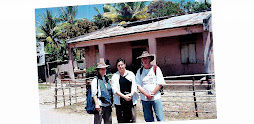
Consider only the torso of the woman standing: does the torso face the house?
no

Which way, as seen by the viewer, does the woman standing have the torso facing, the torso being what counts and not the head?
toward the camera

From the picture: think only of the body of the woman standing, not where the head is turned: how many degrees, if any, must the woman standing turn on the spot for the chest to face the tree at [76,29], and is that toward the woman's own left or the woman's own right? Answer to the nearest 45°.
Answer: approximately 135° to the woman's own right

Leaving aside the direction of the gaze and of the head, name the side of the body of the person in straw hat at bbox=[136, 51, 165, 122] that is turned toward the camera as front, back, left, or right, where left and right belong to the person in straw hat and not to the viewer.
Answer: front

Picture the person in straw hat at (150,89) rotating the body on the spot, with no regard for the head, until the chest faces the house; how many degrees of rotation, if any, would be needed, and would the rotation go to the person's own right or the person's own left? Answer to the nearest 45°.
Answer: approximately 180°

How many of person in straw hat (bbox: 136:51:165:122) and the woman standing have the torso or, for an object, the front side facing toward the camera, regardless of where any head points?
2

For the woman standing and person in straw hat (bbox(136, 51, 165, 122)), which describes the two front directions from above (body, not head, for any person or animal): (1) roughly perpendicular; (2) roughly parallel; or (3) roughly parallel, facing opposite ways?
roughly parallel

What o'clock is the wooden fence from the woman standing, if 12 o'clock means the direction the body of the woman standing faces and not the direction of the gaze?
The wooden fence is roughly at 6 o'clock from the woman standing.

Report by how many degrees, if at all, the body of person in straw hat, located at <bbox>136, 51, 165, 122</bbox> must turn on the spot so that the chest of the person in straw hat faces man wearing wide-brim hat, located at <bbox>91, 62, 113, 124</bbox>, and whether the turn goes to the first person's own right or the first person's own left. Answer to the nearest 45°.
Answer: approximately 90° to the first person's own right

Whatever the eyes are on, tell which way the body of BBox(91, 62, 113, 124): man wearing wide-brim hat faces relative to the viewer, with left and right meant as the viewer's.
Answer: facing the viewer and to the right of the viewer
